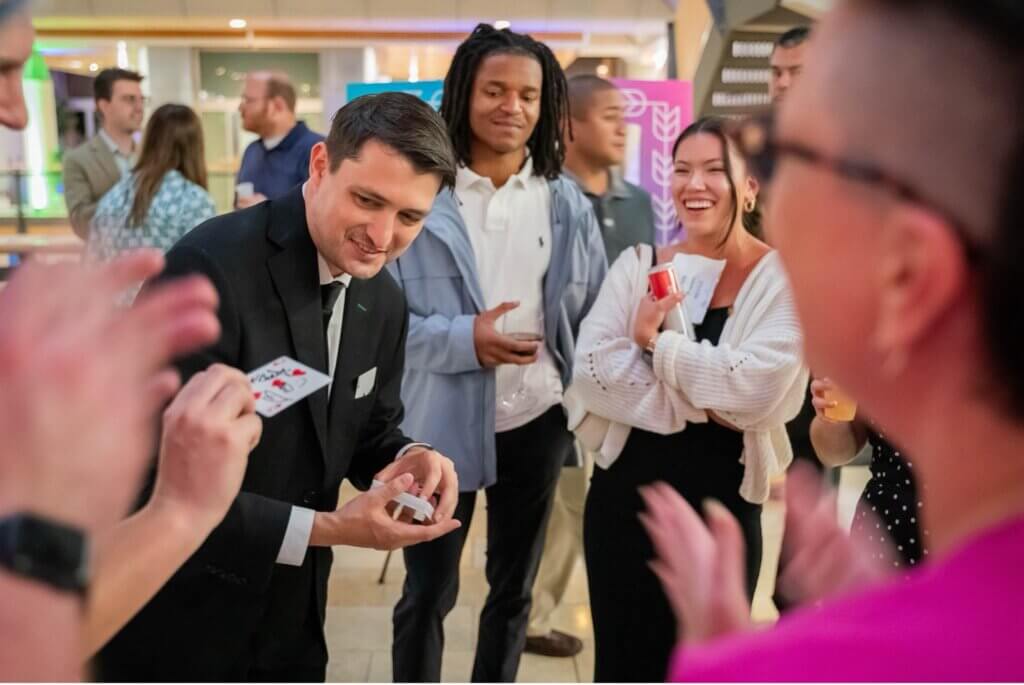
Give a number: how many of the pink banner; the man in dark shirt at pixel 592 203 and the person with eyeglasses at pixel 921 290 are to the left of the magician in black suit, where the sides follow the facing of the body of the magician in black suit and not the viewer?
2

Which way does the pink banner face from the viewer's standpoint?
toward the camera

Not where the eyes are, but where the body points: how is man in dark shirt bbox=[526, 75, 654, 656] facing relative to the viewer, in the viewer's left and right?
facing the viewer and to the right of the viewer

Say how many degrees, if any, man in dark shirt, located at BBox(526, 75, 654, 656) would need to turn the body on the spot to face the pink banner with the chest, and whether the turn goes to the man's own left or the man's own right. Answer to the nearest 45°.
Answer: approximately 135° to the man's own left

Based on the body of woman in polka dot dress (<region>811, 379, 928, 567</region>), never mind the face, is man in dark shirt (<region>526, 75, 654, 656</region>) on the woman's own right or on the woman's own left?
on the woman's own right

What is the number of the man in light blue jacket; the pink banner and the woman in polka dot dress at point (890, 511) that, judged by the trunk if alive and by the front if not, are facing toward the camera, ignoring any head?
2

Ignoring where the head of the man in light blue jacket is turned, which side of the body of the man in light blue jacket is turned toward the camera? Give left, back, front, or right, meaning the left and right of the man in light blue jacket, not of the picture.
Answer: front

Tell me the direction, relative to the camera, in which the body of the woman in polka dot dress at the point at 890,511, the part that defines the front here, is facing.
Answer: to the viewer's left

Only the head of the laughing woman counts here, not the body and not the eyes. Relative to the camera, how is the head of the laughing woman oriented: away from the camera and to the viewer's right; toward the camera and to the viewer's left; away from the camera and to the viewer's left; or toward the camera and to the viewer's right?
toward the camera and to the viewer's left

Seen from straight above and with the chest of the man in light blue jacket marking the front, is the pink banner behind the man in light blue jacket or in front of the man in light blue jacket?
behind

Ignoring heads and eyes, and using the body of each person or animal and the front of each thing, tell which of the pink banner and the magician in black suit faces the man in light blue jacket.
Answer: the pink banner
